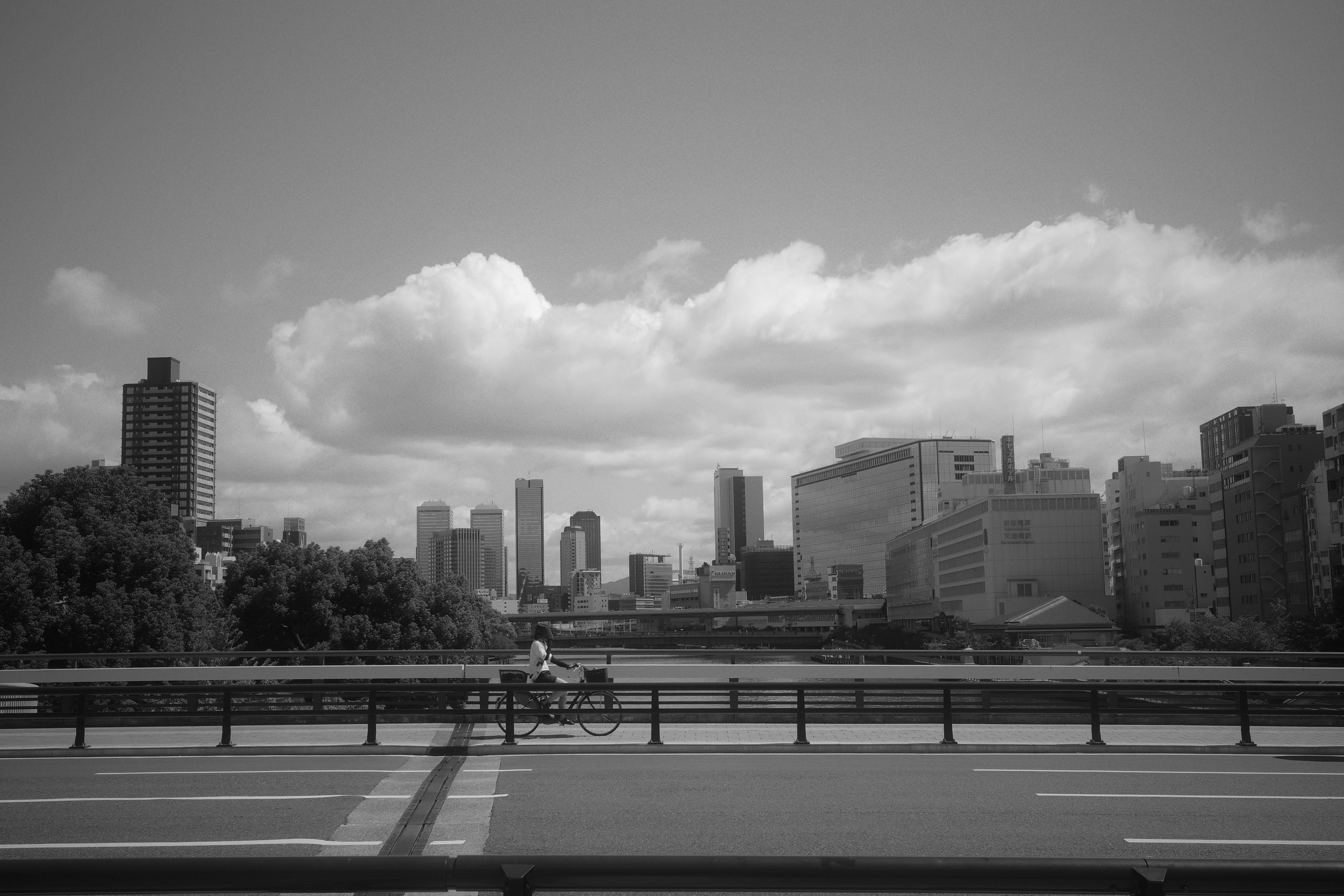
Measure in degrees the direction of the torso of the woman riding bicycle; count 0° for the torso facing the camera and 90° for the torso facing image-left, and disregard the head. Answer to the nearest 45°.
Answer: approximately 270°

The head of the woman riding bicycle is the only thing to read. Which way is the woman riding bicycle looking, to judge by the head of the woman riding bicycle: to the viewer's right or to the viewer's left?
to the viewer's right

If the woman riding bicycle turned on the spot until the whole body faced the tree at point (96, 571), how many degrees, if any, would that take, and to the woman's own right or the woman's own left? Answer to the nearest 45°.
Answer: approximately 135° to the woman's own left

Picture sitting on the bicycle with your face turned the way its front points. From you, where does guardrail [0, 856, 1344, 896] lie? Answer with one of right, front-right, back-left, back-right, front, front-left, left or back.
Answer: right

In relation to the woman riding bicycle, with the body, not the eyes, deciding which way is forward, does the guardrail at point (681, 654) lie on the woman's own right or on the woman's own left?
on the woman's own left

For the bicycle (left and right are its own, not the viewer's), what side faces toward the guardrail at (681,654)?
left

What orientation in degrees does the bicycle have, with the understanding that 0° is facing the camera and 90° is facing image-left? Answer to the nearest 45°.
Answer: approximately 270°

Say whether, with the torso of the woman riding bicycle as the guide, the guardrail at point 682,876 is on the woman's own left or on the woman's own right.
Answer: on the woman's own right

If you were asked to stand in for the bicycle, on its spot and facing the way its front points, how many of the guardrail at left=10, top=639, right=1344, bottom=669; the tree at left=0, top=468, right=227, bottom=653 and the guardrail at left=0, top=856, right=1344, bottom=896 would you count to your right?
1

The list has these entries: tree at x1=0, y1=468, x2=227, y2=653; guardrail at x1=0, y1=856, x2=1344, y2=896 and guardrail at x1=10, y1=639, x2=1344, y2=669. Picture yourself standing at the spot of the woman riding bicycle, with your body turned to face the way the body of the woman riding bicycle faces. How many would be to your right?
1

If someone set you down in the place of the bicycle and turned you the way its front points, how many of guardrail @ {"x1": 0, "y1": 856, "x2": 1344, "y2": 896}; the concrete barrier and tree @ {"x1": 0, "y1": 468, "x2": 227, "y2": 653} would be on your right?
1
